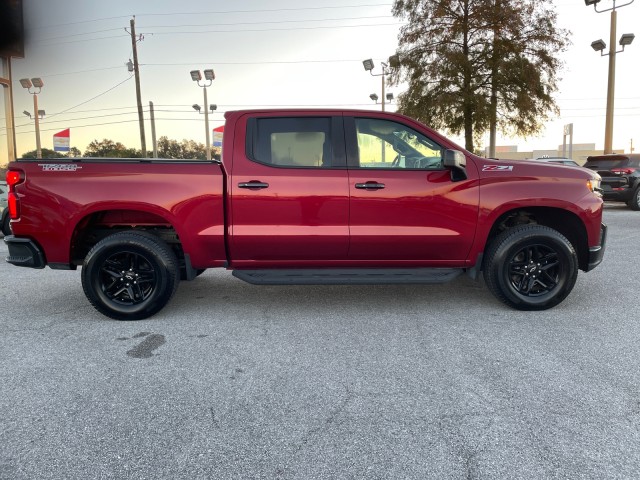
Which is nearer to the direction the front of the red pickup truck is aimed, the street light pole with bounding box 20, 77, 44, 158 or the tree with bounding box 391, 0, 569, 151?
the tree

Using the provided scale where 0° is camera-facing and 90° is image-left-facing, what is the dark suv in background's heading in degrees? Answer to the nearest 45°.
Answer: approximately 225°

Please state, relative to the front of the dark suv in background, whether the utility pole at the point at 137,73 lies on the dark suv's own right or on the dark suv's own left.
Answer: on the dark suv's own left

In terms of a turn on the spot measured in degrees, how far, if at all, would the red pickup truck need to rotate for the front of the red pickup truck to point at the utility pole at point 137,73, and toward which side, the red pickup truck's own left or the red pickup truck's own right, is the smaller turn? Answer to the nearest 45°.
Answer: approximately 90° to the red pickup truck's own left

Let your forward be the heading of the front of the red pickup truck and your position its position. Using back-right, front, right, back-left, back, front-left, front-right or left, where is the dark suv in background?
front-left

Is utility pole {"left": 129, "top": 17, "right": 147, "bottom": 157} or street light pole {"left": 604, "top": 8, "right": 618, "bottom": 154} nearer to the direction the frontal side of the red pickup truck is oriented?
the street light pole

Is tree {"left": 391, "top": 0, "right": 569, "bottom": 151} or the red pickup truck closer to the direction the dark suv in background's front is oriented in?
the tree

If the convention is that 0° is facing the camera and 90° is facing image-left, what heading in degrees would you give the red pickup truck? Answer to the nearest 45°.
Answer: approximately 270°

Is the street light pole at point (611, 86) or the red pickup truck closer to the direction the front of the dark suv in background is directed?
the street light pole

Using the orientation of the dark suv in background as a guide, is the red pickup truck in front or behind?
behind

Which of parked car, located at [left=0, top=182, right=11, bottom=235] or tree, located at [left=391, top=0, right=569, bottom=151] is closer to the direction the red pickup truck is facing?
the tree
